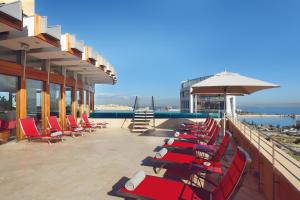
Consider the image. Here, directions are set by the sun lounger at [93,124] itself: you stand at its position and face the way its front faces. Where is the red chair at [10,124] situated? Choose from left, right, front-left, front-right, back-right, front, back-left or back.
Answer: back-right

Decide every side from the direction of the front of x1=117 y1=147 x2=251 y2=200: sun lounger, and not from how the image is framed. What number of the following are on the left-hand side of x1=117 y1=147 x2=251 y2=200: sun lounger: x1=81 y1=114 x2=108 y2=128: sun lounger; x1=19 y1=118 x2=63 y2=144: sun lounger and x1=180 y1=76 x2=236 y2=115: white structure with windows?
0

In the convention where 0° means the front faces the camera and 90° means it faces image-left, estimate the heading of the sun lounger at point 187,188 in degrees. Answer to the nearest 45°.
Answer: approximately 90°

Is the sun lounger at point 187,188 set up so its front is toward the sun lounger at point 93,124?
no

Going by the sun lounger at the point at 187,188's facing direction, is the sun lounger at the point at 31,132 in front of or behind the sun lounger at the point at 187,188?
in front

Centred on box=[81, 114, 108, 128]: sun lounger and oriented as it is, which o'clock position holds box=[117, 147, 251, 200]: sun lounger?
box=[117, 147, 251, 200]: sun lounger is roughly at 3 o'clock from box=[81, 114, 108, 128]: sun lounger.

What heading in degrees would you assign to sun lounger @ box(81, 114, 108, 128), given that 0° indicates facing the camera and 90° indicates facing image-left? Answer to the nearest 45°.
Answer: approximately 270°

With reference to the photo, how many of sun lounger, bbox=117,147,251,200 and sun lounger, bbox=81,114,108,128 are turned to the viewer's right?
1

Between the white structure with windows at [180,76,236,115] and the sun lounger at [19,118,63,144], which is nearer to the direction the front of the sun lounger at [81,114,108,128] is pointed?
the white structure with windows

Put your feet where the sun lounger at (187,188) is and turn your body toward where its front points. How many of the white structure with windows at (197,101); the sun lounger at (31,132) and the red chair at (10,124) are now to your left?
0

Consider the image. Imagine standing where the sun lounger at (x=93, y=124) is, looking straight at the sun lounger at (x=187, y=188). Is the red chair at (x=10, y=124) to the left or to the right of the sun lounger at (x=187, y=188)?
right

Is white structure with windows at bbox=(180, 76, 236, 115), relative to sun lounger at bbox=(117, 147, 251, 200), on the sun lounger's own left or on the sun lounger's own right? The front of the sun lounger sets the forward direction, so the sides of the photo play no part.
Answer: on the sun lounger's own right

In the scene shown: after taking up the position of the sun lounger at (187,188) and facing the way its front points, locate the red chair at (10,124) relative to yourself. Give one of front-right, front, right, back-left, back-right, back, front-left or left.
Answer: front-right

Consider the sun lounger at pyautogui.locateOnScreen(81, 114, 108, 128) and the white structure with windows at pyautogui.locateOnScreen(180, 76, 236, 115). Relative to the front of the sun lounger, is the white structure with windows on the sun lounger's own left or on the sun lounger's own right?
on the sun lounger's own left

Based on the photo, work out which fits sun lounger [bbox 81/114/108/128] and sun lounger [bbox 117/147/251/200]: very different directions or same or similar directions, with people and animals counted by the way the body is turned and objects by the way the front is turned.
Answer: very different directions
